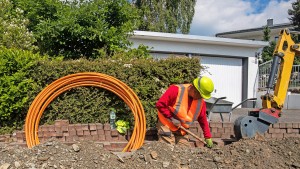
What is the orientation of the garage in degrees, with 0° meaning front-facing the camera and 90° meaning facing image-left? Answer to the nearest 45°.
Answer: approximately 315°

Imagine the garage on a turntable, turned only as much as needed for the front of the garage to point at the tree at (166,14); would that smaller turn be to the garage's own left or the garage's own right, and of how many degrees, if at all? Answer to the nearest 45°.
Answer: approximately 180°

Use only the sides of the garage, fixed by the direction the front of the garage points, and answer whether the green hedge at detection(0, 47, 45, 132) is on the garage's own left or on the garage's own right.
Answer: on the garage's own right

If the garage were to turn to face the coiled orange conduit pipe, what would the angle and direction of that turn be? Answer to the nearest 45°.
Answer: approximately 45° to its right

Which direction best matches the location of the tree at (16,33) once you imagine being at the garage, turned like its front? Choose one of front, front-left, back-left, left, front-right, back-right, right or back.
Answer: right

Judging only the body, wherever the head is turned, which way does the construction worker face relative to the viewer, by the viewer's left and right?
facing the viewer and to the right of the viewer

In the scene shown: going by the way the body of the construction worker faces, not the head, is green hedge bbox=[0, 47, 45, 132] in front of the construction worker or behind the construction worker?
behind

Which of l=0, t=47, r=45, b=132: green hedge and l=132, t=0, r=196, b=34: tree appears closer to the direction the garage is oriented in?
the green hedge
